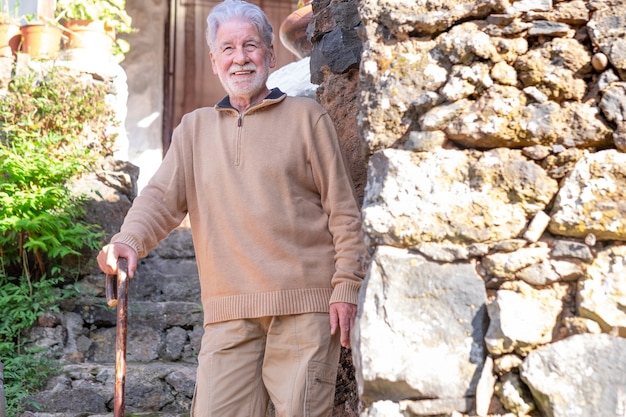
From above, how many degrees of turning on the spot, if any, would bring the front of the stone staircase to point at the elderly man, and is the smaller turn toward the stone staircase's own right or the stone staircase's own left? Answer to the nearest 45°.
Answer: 0° — it already faces them

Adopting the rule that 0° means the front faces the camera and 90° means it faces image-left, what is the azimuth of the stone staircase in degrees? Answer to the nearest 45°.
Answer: approximately 0°
